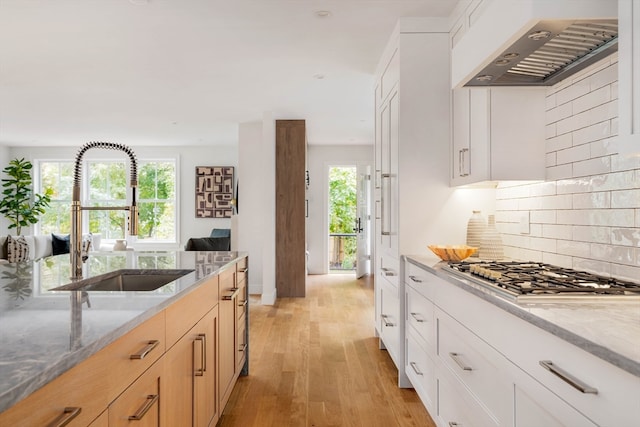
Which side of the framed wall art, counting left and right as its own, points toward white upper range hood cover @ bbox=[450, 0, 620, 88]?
front

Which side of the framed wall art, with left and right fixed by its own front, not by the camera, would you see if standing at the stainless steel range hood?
front

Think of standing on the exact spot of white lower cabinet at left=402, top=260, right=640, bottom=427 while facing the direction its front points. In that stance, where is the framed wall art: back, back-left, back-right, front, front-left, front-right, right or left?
right

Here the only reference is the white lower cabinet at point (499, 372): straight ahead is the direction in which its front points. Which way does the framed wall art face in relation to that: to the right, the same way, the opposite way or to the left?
to the left

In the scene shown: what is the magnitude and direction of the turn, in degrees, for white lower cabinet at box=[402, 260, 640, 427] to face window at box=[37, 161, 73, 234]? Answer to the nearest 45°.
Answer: approximately 90° to its right

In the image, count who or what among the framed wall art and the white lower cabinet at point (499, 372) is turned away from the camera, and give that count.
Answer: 0

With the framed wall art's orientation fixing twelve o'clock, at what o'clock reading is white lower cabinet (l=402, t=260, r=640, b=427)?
The white lower cabinet is roughly at 12 o'clock from the framed wall art.

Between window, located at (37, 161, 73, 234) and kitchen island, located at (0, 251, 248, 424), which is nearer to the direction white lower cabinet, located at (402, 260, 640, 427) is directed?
the kitchen island

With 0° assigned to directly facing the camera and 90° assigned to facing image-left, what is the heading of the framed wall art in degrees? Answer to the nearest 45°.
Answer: approximately 0°

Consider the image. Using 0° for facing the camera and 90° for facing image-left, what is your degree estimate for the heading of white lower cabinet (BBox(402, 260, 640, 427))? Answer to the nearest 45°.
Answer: approximately 45°

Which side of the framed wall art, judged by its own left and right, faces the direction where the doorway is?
left

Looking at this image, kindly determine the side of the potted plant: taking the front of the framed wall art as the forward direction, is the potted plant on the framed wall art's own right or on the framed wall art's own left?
on the framed wall art's own right

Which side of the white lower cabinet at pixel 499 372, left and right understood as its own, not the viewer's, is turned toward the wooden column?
right

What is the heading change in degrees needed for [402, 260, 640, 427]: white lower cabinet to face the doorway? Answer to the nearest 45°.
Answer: approximately 90° to its right

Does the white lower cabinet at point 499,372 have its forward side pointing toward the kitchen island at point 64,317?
yes
